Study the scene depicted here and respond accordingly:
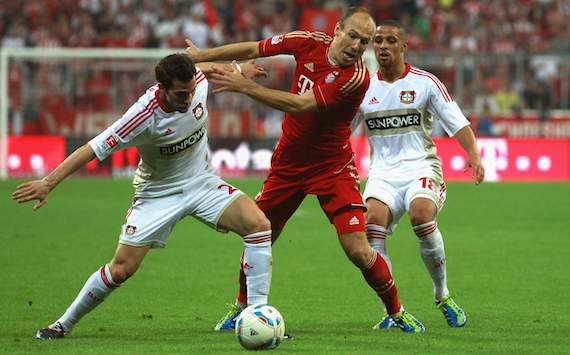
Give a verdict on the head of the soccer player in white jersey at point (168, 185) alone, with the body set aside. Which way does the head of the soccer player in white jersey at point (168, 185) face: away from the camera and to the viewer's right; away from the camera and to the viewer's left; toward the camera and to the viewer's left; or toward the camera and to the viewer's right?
toward the camera and to the viewer's right

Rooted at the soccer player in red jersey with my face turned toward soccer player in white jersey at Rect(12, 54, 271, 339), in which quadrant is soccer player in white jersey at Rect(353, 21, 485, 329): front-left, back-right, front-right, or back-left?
back-right

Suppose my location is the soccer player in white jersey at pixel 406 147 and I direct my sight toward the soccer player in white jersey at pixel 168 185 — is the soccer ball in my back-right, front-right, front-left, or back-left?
front-left

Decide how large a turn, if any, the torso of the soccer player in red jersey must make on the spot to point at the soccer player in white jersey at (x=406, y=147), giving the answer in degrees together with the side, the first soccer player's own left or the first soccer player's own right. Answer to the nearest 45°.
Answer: approximately 135° to the first soccer player's own left

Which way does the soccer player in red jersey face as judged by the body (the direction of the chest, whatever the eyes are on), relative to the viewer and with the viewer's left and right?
facing the viewer

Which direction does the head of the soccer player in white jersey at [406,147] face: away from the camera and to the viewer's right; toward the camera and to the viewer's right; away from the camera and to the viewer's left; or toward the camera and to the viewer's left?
toward the camera and to the viewer's left

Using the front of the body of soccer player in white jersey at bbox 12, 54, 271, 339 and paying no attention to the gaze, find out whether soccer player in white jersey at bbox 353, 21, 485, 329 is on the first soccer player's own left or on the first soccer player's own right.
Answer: on the first soccer player's own left
